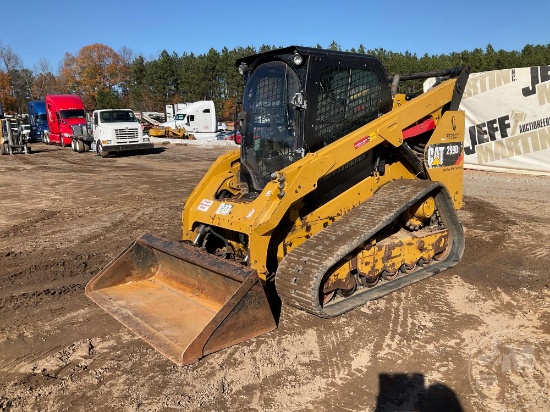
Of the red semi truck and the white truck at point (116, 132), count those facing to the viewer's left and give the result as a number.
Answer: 0

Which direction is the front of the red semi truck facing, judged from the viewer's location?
facing the viewer and to the right of the viewer

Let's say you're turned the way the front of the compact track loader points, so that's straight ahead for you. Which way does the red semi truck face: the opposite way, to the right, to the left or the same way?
to the left

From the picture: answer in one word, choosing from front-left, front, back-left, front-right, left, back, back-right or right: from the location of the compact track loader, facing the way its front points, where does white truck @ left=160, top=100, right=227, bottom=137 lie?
back-right

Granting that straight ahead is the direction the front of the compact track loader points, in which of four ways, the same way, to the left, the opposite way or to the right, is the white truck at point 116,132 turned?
to the left

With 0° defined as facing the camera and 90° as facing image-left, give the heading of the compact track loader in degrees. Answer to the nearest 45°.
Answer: approximately 45°

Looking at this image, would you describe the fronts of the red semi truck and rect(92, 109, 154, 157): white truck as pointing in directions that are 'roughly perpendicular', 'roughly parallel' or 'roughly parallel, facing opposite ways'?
roughly parallel

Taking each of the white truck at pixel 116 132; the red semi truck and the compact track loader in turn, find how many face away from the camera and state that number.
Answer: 0

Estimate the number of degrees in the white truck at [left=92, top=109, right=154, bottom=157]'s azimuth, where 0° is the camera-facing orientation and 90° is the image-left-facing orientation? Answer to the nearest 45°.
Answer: approximately 315°

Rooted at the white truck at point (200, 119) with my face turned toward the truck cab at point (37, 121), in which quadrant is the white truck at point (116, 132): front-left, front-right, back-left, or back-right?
front-left

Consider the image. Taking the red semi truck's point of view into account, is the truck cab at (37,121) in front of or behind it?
behind

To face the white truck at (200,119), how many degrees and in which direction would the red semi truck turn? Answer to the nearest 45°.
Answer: approximately 90° to its left

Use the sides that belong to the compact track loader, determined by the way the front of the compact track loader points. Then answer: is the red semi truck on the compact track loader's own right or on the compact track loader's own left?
on the compact track loader's own right

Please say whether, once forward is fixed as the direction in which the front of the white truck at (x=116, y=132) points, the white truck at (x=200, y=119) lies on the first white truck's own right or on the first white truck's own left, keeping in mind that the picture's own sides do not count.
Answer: on the first white truck's own left

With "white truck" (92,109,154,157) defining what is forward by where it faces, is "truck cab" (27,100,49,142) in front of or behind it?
behind
